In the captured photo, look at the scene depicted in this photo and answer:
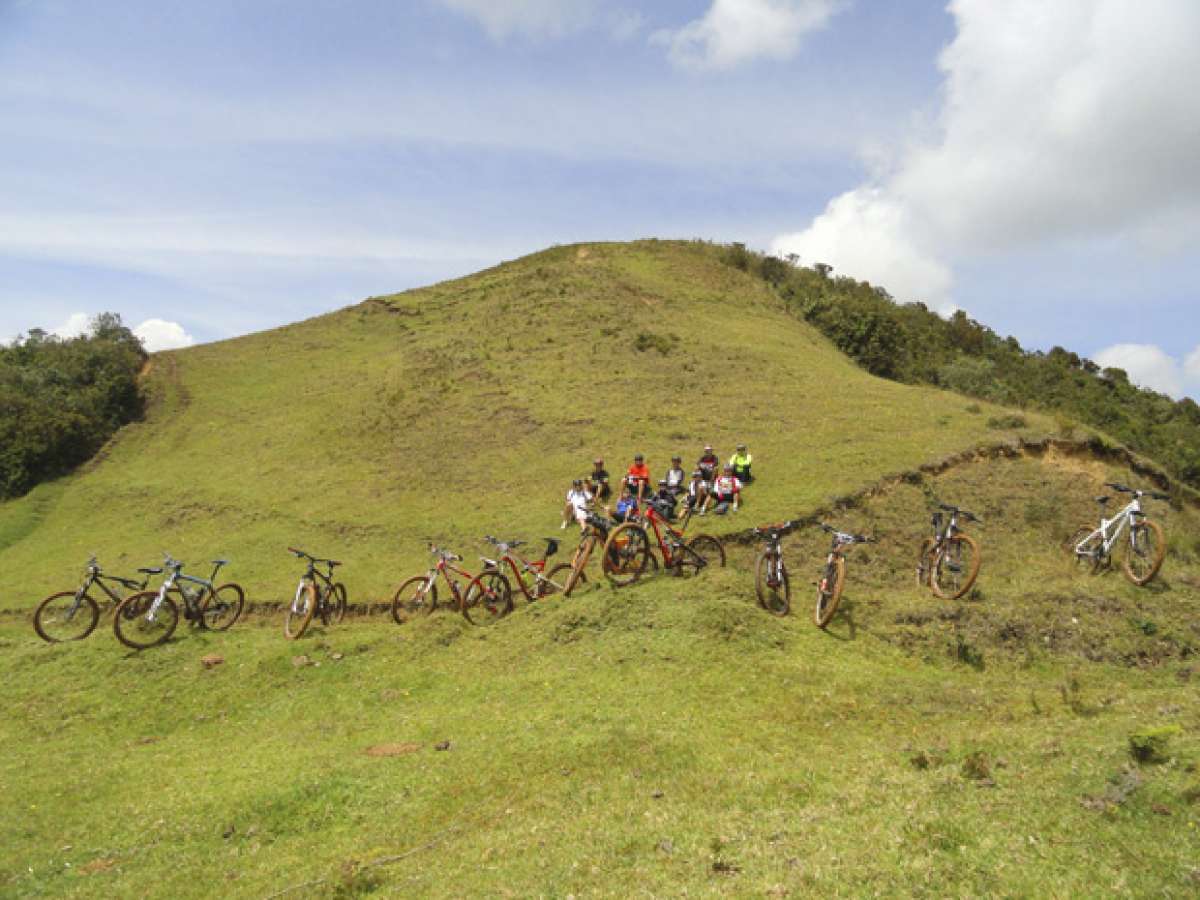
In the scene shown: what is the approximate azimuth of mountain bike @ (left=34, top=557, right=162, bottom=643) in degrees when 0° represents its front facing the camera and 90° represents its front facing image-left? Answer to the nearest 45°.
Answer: approximately 45°

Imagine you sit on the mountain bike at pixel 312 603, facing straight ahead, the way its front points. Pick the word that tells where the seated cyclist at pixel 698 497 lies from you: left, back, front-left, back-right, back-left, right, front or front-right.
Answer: back-left

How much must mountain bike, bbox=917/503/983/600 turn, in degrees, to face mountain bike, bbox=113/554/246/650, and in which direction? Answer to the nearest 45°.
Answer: approximately 135° to its right

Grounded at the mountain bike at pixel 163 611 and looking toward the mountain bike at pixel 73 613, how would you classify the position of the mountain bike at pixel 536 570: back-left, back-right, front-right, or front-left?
back-right

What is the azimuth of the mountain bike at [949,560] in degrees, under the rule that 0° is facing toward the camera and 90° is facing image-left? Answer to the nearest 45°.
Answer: approximately 315°

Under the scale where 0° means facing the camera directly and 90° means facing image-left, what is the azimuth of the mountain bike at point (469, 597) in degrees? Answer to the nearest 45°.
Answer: approximately 45°

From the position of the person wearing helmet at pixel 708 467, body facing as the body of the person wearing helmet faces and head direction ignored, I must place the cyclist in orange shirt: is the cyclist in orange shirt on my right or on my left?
on my right

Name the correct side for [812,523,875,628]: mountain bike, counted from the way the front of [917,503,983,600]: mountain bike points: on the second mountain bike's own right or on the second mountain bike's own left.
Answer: on the second mountain bike's own right

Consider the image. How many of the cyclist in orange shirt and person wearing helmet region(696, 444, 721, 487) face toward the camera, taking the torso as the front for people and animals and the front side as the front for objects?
2

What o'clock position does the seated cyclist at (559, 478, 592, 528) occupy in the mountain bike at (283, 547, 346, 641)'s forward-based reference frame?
The seated cyclist is roughly at 7 o'clock from the mountain bike.

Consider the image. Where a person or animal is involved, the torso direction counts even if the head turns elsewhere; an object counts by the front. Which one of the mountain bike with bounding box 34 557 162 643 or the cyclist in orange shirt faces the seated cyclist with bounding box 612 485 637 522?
the cyclist in orange shirt
